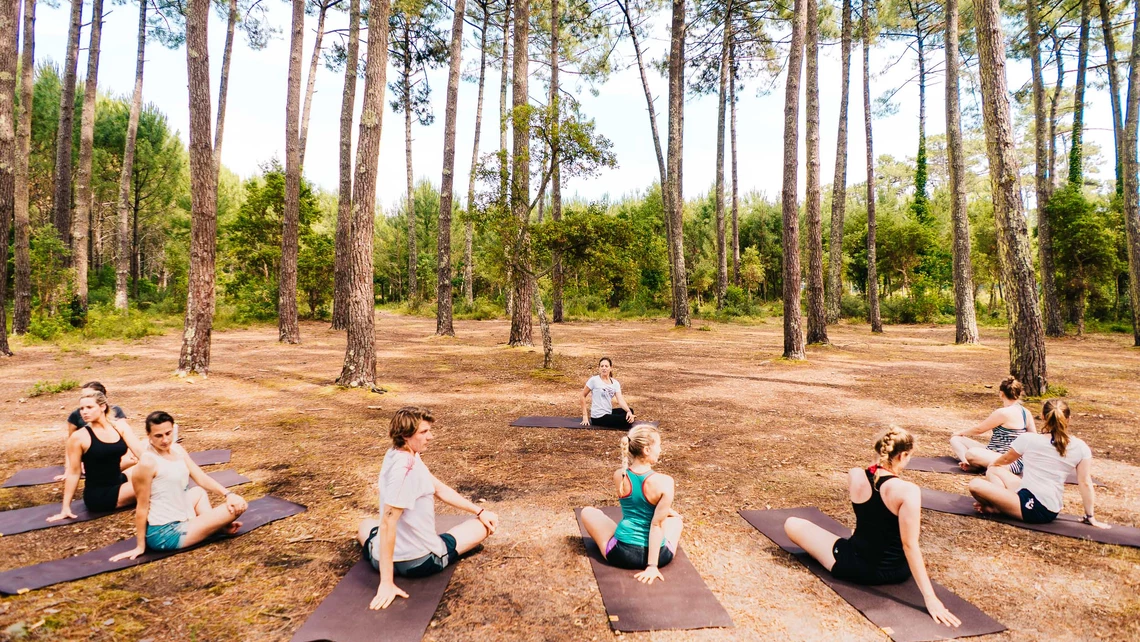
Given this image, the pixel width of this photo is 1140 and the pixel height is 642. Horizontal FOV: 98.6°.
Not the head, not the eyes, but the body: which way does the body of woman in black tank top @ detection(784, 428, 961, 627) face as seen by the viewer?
away from the camera

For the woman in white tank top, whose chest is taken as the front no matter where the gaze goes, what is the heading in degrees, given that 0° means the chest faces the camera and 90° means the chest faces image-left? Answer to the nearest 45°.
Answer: approximately 315°

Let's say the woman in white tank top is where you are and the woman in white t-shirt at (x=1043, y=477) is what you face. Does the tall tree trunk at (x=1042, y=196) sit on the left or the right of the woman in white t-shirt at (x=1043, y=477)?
left

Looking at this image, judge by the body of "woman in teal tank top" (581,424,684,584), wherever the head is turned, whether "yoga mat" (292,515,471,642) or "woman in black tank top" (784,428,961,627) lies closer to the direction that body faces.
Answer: the woman in black tank top

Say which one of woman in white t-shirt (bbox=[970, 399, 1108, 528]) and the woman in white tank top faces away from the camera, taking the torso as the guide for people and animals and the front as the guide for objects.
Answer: the woman in white t-shirt

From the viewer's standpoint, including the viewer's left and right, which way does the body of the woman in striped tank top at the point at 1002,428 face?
facing away from the viewer and to the left of the viewer

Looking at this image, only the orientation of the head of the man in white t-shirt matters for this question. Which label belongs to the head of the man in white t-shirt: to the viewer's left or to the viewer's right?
to the viewer's right

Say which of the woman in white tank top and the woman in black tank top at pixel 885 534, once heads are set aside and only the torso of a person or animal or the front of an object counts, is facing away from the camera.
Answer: the woman in black tank top

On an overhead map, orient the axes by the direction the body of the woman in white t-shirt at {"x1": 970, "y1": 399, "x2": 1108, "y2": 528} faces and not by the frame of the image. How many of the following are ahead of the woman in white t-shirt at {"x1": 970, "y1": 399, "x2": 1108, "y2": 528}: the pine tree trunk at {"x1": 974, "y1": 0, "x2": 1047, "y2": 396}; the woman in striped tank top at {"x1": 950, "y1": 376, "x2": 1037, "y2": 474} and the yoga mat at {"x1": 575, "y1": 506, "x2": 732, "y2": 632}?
2

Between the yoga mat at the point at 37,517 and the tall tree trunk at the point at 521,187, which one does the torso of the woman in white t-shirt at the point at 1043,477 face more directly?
the tall tree trunk

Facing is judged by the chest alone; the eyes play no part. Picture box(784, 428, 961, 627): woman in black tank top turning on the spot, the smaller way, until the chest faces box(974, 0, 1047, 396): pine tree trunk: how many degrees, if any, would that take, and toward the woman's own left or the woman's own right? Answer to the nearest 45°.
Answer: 0° — they already face it
